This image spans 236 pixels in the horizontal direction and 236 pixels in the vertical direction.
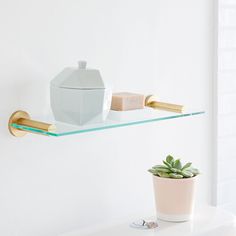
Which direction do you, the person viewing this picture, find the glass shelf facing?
facing the viewer and to the right of the viewer
